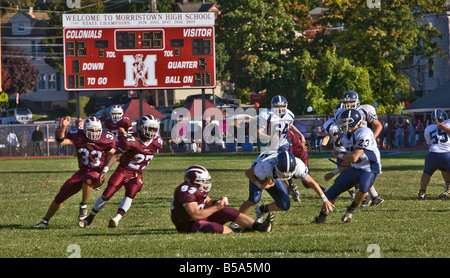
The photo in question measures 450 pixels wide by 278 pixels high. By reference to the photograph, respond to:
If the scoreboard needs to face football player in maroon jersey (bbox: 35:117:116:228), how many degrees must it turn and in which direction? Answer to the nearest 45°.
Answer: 0° — it already faces them

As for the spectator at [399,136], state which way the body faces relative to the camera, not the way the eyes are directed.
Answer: toward the camera

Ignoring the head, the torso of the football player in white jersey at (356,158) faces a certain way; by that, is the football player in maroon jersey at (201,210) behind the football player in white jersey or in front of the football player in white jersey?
in front

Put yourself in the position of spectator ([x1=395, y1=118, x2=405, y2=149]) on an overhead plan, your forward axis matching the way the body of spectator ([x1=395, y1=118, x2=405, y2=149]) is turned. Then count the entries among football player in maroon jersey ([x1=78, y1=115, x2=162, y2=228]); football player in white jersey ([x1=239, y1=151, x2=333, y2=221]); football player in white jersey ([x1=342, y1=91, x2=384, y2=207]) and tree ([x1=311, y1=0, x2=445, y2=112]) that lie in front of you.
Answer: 3

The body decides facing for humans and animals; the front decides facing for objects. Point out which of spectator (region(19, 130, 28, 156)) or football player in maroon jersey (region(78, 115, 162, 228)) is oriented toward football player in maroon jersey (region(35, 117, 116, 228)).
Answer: the spectator

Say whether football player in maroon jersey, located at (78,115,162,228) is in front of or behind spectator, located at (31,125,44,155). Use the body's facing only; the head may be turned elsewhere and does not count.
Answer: in front

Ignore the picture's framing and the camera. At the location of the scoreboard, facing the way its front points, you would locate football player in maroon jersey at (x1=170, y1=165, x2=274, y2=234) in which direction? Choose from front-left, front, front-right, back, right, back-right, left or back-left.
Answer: front

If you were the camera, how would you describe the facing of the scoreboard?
facing the viewer

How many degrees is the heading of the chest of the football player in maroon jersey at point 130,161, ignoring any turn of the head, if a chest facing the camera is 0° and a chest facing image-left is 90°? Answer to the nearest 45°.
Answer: approximately 315°
